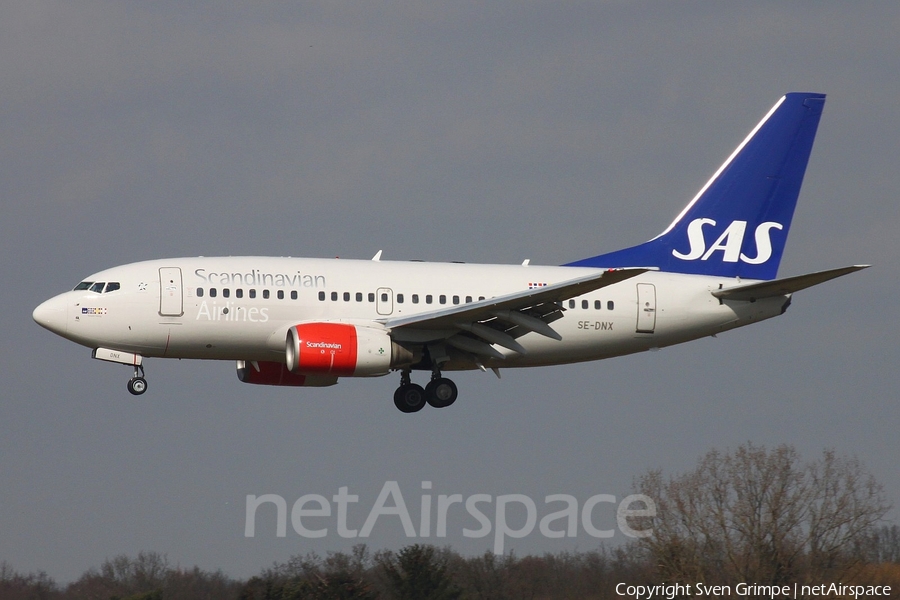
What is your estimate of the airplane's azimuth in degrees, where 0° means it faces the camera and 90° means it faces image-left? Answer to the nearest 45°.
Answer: approximately 90°
